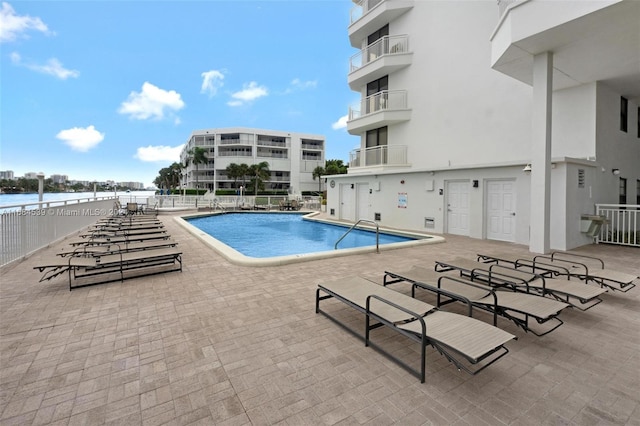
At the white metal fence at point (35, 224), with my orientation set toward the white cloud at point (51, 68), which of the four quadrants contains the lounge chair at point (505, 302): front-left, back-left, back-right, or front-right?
back-right

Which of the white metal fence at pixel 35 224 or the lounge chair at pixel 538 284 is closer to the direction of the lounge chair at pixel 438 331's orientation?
the white metal fence

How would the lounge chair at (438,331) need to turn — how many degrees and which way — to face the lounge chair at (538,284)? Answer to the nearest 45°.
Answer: approximately 90° to its right

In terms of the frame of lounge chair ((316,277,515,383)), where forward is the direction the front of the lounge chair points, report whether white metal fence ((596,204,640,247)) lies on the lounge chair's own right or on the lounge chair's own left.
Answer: on the lounge chair's own right

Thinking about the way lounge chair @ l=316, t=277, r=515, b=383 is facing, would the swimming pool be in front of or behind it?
in front

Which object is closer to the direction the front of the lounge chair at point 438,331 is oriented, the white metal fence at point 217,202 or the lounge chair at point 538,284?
the white metal fence

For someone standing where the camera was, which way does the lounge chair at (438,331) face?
facing away from the viewer and to the left of the viewer

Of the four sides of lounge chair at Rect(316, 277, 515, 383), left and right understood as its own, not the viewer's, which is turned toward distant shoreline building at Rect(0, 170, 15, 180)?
front

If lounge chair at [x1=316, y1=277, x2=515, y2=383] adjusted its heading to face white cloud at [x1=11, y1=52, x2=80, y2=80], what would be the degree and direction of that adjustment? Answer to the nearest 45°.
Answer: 0° — it already faces it

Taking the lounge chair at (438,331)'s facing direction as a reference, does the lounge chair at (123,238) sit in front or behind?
in front
